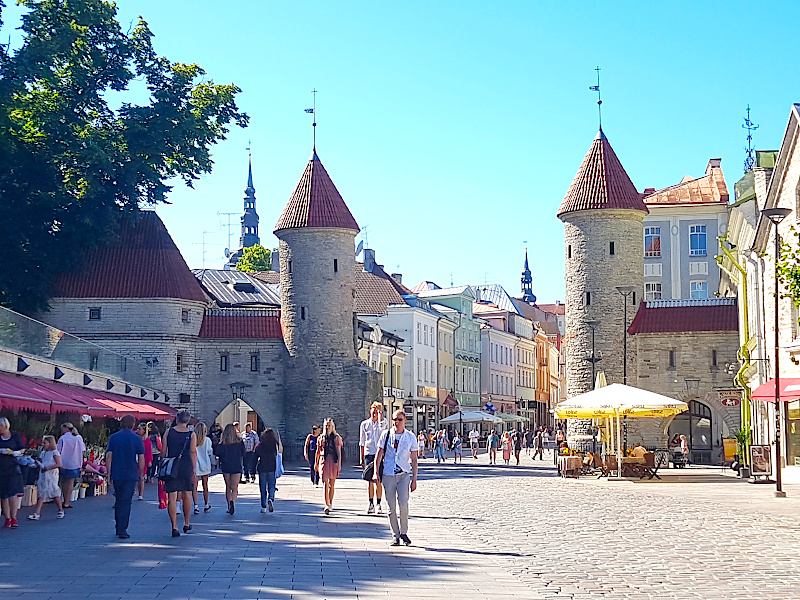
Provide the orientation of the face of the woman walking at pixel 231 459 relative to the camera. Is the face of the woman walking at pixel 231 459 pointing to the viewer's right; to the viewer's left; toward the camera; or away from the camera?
away from the camera

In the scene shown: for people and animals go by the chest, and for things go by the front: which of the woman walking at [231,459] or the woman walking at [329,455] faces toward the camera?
the woman walking at [329,455]

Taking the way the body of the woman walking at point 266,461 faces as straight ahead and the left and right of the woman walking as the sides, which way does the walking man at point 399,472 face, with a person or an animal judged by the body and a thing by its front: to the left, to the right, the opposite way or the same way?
the opposite way

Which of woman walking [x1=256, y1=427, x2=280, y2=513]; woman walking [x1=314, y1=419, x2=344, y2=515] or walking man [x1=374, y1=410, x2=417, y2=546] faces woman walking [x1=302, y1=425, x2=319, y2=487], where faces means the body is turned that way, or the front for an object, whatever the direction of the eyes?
woman walking [x1=256, y1=427, x2=280, y2=513]

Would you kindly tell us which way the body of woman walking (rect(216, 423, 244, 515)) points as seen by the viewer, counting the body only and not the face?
away from the camera

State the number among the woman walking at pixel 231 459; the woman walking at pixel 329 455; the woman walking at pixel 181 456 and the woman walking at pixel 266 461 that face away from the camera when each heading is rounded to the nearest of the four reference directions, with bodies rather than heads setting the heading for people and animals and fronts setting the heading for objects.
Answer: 3

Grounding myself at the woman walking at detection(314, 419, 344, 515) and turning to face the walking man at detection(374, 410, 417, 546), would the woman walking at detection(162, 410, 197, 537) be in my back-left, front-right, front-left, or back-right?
front-right

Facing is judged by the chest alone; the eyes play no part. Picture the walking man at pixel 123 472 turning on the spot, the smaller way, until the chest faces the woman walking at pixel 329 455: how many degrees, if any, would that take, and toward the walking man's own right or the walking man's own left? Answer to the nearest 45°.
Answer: approximately 45° to the walking man's own right

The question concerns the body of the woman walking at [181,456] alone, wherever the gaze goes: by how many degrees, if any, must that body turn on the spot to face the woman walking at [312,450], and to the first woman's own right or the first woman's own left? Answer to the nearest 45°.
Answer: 0° — they already face them

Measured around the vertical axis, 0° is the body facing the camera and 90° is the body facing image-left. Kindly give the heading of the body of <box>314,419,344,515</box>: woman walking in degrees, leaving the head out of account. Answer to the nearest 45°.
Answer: approximately 0°

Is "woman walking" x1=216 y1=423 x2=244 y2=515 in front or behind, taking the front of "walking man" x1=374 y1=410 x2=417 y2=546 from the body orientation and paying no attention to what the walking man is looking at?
behind

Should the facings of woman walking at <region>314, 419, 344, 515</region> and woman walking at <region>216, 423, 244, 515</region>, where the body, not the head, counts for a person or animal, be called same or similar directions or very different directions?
very different directions

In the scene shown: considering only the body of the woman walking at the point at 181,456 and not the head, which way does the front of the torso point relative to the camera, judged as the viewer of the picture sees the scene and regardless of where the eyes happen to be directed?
away from the camera

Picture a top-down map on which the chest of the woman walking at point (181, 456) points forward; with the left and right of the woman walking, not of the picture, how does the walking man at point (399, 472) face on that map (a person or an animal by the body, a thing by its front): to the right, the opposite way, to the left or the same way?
the opposite way

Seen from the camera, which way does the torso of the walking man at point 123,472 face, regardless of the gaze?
away from the camera

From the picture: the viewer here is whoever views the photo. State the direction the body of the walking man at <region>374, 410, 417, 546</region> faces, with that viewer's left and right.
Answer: facing the viewer

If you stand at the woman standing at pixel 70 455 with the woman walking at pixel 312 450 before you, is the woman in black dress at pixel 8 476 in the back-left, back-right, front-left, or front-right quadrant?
back-right

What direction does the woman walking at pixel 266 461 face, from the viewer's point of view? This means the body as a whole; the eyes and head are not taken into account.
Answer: away from the camera

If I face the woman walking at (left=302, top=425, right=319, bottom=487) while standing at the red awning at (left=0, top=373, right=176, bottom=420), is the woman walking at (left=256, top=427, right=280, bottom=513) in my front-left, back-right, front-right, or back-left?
front-right
